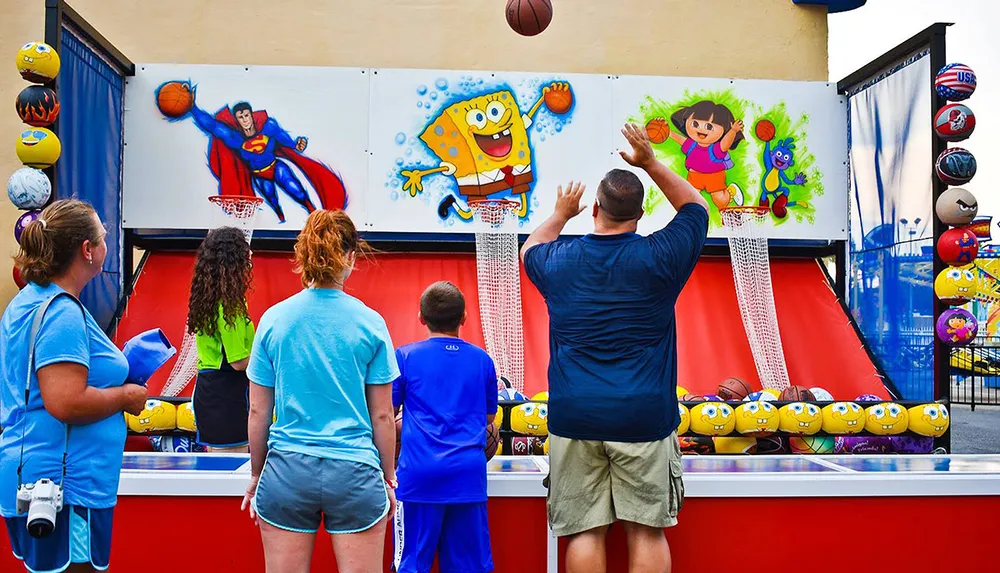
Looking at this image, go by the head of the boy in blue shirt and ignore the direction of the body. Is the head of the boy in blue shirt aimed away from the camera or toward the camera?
away from the camera

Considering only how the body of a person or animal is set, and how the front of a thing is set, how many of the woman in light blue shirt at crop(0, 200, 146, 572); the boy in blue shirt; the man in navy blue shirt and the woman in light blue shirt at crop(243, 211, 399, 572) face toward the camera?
0

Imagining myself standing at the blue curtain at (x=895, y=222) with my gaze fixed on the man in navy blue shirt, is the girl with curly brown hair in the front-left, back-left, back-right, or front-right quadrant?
front-right

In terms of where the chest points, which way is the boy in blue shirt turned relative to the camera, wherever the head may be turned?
away from the camera

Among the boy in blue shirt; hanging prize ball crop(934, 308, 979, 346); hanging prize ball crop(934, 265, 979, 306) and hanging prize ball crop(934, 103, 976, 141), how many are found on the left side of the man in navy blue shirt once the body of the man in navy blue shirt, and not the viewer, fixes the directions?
1

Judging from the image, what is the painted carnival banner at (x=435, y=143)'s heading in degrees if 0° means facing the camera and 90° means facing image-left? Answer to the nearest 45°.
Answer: approximately 0°

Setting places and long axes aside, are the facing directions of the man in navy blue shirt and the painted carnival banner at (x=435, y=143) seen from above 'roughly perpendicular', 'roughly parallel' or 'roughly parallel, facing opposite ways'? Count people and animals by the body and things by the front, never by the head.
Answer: roughly parallel, facing opposite ways

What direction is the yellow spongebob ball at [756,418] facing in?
toward the camera

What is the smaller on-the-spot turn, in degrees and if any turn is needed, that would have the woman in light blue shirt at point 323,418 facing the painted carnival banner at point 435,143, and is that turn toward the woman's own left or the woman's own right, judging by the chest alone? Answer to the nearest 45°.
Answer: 0° — they already face it

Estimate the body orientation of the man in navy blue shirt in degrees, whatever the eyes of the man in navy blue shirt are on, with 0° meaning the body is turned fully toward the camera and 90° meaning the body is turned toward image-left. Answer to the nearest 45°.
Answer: approximately 180°

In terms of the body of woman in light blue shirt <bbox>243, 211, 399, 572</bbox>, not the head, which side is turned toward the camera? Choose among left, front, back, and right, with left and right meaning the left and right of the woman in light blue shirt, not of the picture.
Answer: back

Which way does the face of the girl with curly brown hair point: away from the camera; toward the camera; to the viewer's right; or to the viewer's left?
away from the camera

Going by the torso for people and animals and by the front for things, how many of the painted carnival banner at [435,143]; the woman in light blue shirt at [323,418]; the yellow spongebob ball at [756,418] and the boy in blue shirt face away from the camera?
2

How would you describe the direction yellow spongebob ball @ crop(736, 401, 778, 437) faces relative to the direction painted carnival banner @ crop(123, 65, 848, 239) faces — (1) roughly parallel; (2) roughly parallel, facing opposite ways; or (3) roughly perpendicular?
roughly parallel
